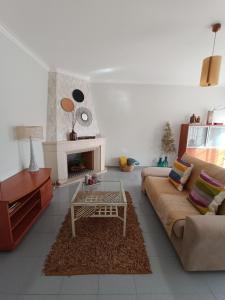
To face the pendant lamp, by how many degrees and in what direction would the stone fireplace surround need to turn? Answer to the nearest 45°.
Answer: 0° — it already faces it

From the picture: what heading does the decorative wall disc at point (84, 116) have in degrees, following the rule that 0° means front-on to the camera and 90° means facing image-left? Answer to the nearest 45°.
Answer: approximately 315°

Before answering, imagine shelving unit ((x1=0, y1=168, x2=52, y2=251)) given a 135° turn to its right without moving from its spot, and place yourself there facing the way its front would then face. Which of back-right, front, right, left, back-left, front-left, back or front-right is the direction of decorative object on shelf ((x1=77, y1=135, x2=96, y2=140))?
back-right

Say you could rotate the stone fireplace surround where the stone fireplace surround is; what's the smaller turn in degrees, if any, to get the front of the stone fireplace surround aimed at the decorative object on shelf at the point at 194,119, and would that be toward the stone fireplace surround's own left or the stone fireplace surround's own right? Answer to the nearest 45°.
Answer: approximately 45° to the stone fireplace surround's own left

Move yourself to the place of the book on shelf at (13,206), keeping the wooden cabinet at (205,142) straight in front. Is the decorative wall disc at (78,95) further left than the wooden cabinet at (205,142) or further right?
left

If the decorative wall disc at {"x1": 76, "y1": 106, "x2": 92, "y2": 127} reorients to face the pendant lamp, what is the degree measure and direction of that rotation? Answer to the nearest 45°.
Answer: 0° — it already faces it

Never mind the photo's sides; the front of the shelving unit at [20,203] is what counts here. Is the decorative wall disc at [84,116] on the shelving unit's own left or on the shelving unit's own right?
on the shelving unit's own left

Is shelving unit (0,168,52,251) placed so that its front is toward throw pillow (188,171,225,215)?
yes
